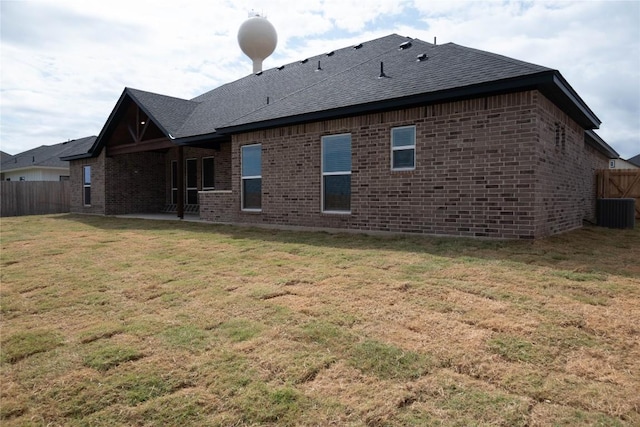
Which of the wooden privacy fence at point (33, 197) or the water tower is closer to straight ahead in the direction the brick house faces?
the water tower

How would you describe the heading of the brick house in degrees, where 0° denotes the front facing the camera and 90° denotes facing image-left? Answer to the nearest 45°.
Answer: approximately 225°

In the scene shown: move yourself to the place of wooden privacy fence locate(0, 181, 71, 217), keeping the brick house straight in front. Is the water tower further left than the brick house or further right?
left

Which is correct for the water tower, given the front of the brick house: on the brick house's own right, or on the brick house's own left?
on the brick house's own left

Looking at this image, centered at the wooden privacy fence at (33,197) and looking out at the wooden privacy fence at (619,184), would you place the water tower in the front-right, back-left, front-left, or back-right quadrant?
front-left

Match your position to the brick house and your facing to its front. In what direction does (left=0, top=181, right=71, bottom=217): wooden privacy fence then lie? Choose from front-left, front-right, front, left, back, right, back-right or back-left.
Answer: left
